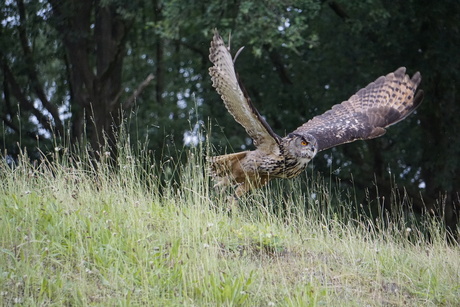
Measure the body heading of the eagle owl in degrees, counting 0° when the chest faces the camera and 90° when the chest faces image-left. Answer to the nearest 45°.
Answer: approximately 315°

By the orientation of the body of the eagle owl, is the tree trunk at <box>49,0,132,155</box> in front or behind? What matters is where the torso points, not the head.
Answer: behind
